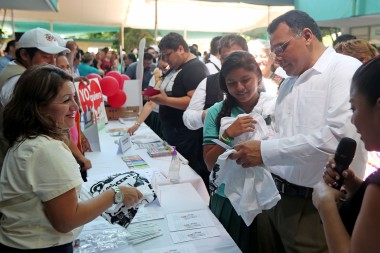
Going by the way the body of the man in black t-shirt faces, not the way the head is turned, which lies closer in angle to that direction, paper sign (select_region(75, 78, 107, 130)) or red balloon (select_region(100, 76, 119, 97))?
the paper sign

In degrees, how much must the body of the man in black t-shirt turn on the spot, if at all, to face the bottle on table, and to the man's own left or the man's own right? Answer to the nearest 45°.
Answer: approximately 90° to the man's own left

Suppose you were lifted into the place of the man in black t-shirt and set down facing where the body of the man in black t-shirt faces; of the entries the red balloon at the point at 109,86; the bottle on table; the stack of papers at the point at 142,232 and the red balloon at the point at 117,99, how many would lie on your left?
2

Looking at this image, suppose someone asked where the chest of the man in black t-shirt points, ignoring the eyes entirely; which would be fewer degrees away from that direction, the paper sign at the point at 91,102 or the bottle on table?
the paper sign

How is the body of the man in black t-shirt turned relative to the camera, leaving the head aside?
to the viewer's left

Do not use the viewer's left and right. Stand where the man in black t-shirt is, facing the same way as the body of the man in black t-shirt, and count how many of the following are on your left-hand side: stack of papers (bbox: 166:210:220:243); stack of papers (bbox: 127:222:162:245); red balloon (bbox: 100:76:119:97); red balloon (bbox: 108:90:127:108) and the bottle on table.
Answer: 3

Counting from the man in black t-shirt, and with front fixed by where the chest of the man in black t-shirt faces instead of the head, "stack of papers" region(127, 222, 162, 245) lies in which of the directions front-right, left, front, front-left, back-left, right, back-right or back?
left

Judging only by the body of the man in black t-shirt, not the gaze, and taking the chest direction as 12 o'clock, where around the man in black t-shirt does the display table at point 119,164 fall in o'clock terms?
The display table is roughly at 10 o'clock from the man in black t-shirt.

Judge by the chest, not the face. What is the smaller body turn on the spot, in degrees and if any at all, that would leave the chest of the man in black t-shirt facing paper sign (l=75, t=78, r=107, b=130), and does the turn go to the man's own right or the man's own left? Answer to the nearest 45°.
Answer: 0° — they already face it

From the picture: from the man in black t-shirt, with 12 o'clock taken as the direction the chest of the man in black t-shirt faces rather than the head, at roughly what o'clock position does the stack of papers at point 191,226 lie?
The stack of papers is roughly at 9 o'clock from the man in black t-shirt.

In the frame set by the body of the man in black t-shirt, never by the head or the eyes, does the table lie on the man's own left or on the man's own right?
on the man's own left

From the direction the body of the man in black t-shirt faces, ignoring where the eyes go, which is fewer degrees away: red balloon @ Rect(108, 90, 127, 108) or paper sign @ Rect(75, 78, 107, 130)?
the paper sign

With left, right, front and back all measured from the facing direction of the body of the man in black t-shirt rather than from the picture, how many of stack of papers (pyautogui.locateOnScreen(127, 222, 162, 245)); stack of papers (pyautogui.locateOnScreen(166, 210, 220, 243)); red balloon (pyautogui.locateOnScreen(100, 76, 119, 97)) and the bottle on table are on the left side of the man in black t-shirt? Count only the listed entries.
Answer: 3
